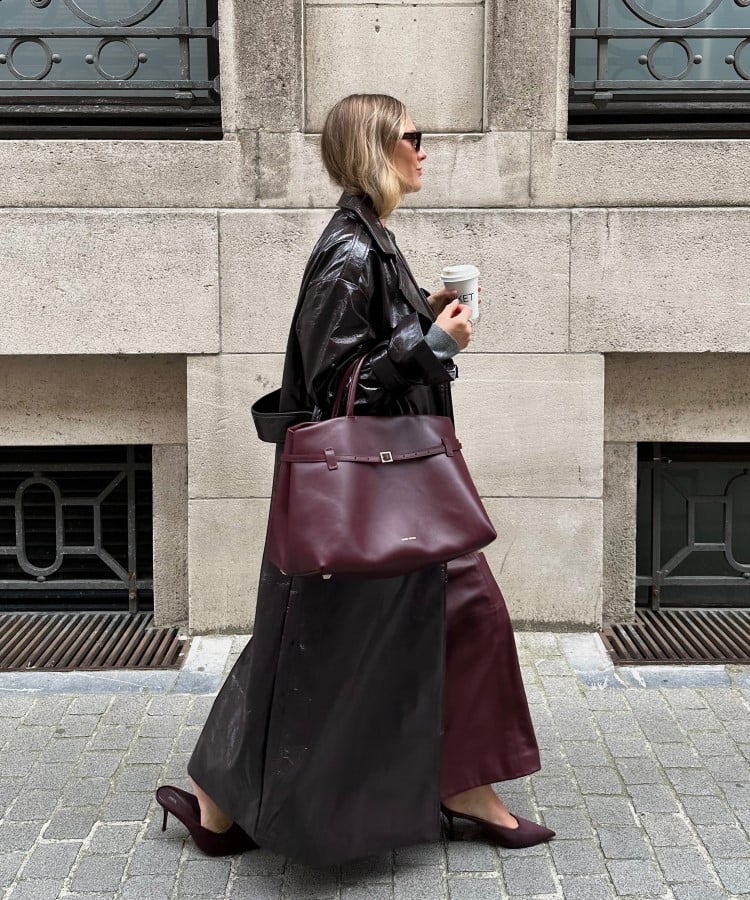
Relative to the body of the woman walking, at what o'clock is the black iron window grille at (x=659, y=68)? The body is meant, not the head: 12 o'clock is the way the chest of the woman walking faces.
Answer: The black iron window grille is roughly at 10 o'clock from the woman walking.

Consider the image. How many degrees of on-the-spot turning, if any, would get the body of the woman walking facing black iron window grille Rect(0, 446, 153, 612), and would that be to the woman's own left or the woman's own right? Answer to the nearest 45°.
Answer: approximately 135° to the woman's own left

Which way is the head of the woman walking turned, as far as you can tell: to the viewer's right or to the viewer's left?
to the viewer's right

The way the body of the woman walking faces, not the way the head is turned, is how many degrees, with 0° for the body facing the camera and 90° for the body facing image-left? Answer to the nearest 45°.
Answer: approximately 270°

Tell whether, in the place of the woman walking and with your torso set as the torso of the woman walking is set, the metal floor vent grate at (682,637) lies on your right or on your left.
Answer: on your left

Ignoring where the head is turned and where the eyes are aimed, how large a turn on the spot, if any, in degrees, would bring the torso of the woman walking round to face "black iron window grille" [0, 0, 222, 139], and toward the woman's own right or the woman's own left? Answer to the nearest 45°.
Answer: approximately 135° to the woman's own left

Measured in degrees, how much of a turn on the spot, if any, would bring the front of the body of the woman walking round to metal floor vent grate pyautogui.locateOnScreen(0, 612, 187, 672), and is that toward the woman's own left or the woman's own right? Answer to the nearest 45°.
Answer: approximately 135° to the woman's own left

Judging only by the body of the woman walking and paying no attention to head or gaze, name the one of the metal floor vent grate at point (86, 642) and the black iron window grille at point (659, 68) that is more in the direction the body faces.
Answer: the black iron window grille

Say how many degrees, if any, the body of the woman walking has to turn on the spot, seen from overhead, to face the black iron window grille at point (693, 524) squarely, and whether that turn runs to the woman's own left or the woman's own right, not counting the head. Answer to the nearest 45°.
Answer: approximately 45° to the woman's own left
